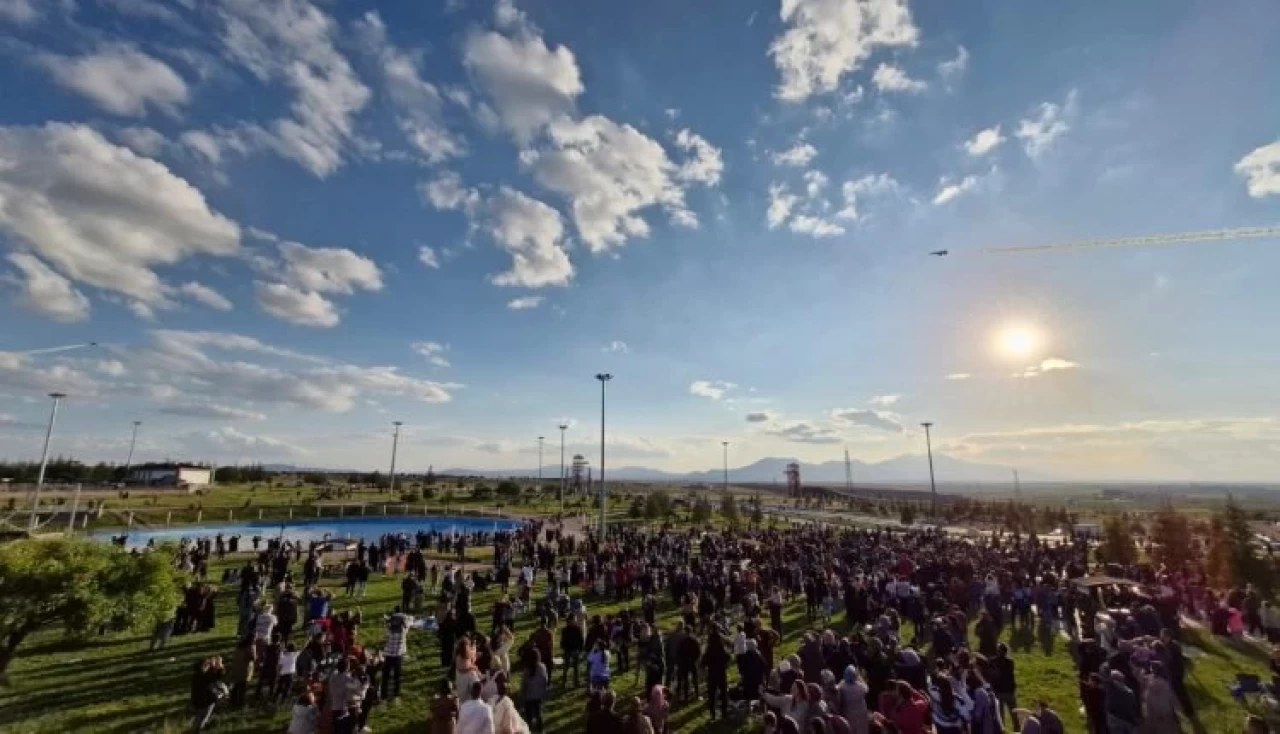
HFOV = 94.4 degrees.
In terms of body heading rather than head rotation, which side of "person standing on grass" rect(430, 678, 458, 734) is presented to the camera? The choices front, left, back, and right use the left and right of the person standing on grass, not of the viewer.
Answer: back

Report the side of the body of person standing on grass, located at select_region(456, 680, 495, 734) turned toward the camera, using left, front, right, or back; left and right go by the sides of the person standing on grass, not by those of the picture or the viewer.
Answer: back

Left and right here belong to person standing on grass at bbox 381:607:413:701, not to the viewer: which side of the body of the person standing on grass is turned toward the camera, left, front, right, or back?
back

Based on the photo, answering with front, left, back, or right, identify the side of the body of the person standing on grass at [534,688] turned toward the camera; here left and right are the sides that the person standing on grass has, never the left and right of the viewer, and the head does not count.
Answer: back

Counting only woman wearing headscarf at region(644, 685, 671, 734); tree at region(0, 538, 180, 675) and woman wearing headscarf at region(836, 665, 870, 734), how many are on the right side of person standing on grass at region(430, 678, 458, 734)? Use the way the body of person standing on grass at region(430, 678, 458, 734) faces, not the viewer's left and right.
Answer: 2

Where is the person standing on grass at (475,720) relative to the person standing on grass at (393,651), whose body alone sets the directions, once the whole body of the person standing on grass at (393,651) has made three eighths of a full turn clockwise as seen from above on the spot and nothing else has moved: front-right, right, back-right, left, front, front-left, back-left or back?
front-right

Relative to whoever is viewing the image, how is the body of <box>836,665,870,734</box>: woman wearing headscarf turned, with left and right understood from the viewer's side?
facing away from the viewer

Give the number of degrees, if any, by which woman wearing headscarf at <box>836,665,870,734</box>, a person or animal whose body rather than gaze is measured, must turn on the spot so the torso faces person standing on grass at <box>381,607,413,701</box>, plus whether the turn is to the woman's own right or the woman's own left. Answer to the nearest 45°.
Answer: approximately 90° to the woman's own left

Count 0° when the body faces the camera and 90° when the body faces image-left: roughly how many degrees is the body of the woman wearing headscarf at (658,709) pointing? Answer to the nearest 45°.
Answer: approximately 180°

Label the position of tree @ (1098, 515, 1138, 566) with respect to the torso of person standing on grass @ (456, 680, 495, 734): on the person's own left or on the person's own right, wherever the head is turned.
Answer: on the person's own right

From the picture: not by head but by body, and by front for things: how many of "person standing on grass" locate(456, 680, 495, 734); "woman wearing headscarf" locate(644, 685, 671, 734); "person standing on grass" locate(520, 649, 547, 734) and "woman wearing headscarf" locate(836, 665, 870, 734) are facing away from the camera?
4

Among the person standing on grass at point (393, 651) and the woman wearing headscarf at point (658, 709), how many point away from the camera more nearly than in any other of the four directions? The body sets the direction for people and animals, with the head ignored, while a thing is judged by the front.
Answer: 2
